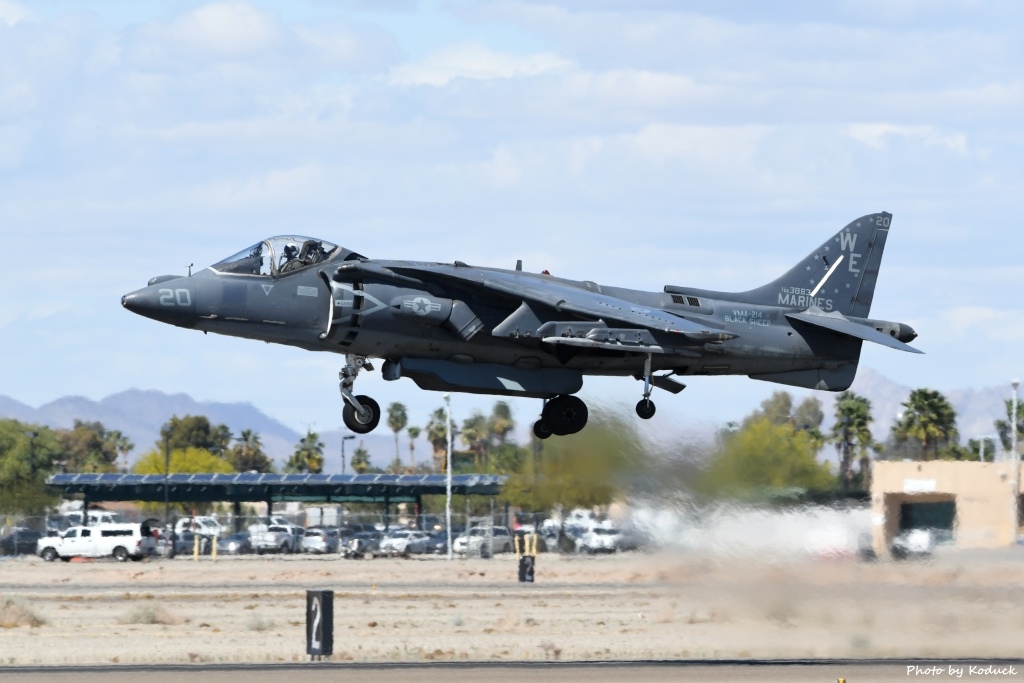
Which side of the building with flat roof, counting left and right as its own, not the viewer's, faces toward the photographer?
front

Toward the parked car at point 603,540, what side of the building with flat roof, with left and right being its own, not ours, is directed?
right

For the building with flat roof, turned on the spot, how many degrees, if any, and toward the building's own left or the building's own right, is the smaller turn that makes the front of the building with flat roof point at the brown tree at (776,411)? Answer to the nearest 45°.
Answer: approximately 90° to the building's own right

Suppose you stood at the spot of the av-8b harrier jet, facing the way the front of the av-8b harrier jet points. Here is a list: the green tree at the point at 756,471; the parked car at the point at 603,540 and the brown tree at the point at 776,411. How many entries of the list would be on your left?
0

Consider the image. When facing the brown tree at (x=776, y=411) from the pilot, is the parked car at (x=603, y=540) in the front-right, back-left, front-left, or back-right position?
front-left

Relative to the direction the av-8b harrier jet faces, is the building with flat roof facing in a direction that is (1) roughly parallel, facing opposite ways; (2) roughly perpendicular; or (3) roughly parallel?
roughly perpendicular

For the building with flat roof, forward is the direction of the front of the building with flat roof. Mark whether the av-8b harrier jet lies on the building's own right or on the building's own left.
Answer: on the building's own right

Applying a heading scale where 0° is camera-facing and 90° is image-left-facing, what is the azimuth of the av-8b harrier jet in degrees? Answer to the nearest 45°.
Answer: approximately 90°

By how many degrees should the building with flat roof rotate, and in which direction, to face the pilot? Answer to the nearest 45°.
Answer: approximately 45° to its right

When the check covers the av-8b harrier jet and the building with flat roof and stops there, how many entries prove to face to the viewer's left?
1

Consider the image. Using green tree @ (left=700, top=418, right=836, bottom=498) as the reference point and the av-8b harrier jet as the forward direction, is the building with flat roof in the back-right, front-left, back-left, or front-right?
front-left

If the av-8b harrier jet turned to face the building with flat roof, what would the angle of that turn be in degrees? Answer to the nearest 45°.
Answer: approximately 90° to its right

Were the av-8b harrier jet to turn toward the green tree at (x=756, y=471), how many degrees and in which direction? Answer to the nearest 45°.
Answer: approximately 135° to its right

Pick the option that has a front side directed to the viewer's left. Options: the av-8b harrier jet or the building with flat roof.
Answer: the av-8b harrier jet

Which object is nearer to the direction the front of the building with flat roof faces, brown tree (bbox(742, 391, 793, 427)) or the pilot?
the pilot
